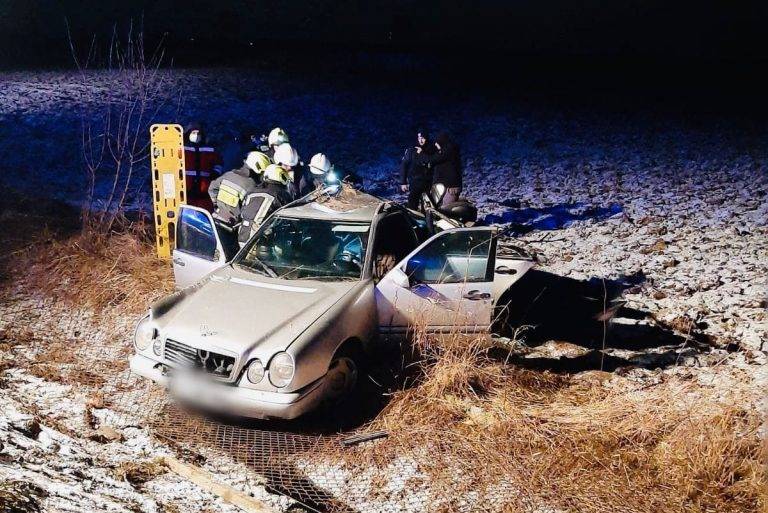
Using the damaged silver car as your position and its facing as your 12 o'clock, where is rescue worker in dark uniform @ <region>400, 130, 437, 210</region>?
The rescue worker in dark uniform is roughly at 5 o'clock from the damaged silver car.

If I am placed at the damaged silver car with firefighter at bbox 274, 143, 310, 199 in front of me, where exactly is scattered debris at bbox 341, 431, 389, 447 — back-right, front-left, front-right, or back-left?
back-right

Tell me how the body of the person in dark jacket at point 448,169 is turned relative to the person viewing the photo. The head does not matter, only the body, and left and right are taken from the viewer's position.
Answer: facing to the left of the viewer

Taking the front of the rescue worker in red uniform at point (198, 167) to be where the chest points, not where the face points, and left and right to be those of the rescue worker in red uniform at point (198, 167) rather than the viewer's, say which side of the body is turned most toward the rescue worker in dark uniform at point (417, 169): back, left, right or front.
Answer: left

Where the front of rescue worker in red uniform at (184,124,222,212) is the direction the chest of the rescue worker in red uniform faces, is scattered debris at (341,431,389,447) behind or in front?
in front

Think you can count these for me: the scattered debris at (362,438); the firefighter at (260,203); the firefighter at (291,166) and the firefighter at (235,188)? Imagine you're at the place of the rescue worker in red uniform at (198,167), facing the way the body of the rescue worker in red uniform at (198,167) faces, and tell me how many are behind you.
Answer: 0

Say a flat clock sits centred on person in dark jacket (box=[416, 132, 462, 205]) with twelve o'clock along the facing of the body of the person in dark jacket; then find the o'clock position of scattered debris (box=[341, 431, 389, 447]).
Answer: The scattered debris is roughly at 9 o'clock from the person in dark jacket.

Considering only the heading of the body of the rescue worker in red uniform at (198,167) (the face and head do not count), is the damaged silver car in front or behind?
in front

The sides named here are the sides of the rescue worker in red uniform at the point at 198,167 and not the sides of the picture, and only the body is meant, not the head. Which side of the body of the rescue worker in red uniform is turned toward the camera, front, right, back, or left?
front

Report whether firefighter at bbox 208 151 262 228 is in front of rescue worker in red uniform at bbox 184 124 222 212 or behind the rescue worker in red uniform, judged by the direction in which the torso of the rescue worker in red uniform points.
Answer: in front

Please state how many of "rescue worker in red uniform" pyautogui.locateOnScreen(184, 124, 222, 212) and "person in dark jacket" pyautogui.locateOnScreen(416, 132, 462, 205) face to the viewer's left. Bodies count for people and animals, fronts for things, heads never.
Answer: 1

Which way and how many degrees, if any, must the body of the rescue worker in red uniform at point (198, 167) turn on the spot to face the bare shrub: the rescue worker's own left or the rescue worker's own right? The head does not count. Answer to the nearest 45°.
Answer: approximately 90° to the rescue worker's own right

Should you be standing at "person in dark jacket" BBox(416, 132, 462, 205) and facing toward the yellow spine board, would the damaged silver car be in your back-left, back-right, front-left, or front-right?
front-left

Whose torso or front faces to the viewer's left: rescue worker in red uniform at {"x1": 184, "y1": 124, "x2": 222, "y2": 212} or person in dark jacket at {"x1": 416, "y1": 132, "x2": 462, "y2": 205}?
person in dark jacket at {"x1": 416, "y1": 132, "x2": 462, "y2": 205}

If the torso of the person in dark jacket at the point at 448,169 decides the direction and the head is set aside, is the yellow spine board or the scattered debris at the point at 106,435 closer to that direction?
the yellow spine board
